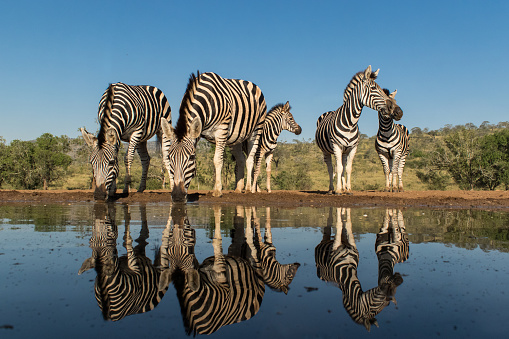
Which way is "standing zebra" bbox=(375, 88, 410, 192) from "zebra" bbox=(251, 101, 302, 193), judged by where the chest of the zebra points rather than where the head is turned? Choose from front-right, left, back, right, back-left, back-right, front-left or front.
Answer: front-left

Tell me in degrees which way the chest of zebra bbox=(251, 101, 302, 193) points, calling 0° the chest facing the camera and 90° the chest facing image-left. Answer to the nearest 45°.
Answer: approximately 315°

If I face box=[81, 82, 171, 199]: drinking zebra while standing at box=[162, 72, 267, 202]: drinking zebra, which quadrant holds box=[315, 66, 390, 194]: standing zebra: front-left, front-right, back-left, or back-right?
back-right

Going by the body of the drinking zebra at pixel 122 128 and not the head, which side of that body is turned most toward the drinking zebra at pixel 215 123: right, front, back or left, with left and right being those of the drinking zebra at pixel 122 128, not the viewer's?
left

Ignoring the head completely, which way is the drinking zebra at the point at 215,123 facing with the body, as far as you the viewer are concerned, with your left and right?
facing the viewer and to the left of the viewer

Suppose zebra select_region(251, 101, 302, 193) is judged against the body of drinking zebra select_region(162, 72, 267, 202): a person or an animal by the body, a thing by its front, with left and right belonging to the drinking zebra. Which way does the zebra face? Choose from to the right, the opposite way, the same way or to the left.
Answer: to the left

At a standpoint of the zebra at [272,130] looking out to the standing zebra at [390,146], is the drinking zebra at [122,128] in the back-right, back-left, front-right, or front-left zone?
back-right

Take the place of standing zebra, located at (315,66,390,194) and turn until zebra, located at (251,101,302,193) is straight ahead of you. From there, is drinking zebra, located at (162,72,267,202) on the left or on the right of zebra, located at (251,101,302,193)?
left

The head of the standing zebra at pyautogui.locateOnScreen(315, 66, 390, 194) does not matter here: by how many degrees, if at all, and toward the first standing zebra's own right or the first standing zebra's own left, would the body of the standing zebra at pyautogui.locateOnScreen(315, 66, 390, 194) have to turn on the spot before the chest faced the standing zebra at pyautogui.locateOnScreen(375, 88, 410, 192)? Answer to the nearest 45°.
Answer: approximately 90° to the first standing zebra's own left

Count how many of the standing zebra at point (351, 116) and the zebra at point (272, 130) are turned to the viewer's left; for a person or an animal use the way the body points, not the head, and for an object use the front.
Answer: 0

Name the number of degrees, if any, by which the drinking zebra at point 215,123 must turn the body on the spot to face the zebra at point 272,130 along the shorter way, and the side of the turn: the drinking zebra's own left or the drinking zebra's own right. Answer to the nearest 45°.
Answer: approximately 180°

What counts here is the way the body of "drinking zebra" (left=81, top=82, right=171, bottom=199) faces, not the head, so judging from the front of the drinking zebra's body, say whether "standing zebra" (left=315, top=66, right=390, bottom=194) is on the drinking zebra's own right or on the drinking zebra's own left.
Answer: on the drinking zebra's own left

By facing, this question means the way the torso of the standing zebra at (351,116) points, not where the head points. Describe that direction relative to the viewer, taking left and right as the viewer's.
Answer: facing the viewer and to the right of the viewer
